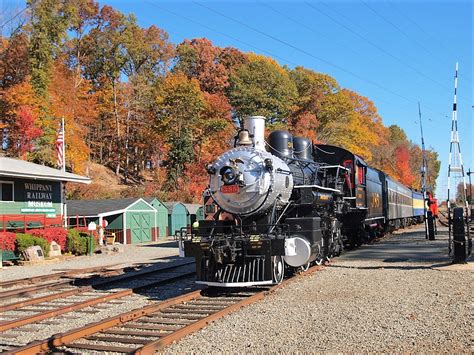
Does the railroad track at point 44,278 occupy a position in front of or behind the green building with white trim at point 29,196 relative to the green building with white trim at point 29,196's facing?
in front

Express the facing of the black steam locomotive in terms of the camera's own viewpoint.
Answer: facing the viewer and to the left of the viewer

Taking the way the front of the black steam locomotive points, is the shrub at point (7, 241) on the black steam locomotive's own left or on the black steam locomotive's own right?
on the black steam locomotive's own right

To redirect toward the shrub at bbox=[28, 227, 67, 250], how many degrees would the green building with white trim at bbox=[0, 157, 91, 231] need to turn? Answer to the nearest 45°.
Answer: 0° — it already faces it

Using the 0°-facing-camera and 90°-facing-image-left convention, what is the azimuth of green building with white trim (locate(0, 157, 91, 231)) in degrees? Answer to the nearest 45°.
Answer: approximately 315°

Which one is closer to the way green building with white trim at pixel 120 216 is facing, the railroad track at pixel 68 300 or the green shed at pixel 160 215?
the railroad track

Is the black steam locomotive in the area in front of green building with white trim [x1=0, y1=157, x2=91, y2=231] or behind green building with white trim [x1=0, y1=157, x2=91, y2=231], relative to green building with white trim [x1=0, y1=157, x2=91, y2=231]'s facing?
in front

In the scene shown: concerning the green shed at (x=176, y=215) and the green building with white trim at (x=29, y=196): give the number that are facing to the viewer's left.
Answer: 0

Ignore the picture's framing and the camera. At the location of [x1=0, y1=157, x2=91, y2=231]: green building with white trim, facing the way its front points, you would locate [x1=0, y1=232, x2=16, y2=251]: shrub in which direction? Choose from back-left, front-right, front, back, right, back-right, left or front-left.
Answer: front-right

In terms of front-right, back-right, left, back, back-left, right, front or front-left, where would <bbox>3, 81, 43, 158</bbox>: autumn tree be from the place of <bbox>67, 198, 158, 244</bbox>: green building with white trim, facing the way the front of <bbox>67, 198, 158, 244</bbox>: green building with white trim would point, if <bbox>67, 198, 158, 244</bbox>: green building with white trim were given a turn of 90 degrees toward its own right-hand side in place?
right

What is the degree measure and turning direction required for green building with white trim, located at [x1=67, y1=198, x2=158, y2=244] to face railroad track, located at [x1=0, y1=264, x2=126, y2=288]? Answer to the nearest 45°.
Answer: approximately 45° to its right

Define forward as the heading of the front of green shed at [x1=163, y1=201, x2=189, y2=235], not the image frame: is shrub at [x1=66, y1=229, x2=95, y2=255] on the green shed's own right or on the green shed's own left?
on the green shed's own right

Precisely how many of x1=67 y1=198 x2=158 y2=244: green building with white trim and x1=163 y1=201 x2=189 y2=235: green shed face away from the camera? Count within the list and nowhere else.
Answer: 0
